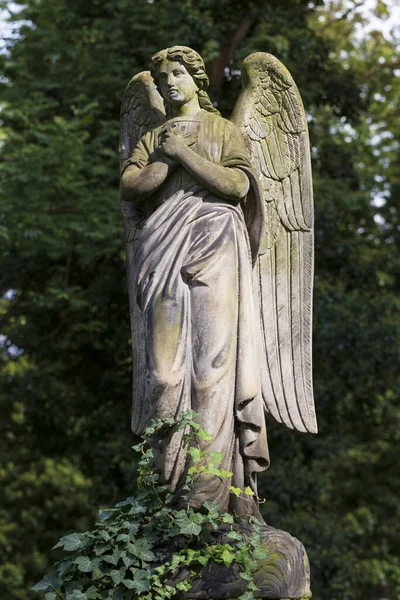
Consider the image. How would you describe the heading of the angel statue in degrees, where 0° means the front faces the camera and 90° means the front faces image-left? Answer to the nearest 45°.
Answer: approximately 45°
